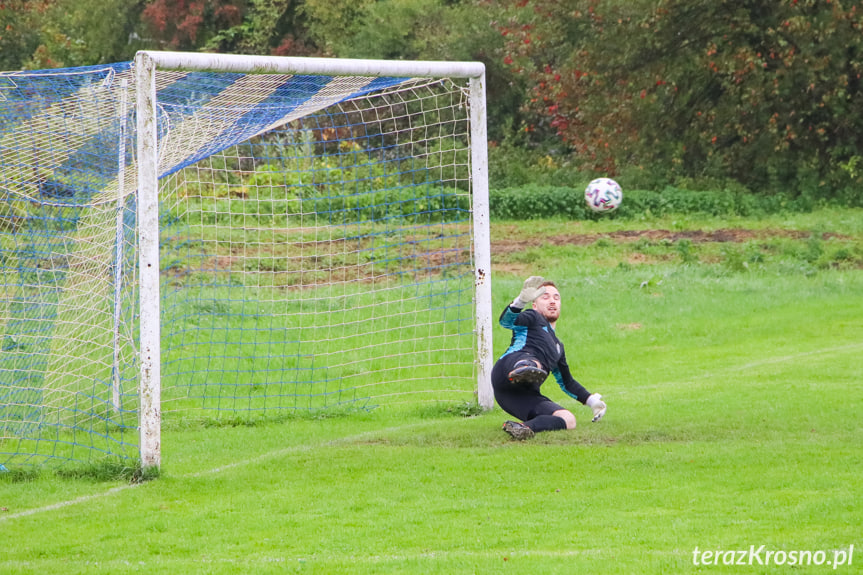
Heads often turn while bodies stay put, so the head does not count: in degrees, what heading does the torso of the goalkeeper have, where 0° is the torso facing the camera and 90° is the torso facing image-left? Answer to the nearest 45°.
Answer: approximately 315°

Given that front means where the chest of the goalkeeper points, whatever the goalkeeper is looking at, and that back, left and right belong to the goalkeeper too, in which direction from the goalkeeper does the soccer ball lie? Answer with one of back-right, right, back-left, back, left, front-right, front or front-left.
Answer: back-left

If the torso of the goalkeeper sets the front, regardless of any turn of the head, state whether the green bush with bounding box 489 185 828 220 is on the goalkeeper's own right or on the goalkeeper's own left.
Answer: on the goalkeeper's own left

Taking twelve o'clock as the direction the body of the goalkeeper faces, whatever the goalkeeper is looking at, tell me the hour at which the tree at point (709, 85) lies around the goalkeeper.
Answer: The tree is roughly at 8 o'clock from the goalkeeper.
